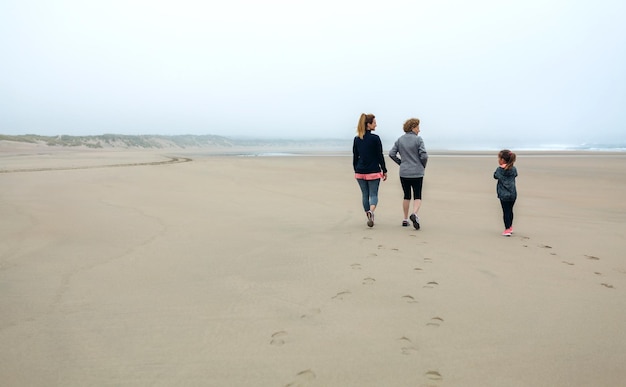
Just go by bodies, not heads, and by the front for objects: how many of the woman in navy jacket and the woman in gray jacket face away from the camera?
2

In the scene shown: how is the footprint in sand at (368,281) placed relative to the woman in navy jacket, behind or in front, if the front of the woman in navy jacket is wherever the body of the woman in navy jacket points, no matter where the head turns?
behind

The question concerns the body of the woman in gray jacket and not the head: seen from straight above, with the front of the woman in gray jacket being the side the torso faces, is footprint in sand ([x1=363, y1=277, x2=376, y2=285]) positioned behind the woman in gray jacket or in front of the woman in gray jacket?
behind

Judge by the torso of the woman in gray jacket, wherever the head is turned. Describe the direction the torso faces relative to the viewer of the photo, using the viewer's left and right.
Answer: facing away from the viewer

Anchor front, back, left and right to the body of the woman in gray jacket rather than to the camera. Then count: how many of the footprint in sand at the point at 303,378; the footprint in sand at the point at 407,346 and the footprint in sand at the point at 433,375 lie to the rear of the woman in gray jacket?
3

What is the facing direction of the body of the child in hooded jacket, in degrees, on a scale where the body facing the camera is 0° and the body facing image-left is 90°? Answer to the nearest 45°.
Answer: approximately 135°

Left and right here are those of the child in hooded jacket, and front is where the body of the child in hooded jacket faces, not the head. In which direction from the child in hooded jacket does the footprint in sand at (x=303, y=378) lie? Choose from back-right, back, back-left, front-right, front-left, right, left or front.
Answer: back-left

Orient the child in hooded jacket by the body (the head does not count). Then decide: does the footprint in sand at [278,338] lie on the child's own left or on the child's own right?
on the child's own left

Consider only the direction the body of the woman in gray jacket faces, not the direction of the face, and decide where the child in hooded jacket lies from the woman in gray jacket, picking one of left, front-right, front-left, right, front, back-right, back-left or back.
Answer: right

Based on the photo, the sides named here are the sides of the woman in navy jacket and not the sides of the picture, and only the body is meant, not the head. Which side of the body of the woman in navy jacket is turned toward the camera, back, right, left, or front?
back
